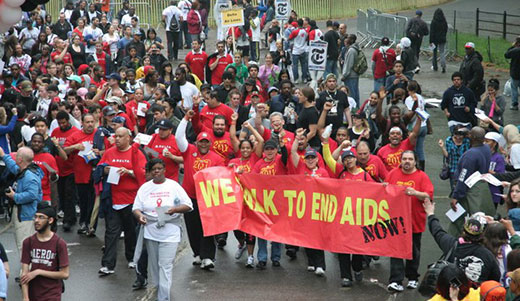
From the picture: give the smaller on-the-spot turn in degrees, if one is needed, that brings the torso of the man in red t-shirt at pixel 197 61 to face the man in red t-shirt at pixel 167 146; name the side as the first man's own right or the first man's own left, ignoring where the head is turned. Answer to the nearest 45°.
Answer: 0° — they already face them

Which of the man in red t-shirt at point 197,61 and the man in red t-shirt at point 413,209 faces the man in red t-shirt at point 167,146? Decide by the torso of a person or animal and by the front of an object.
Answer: the man in red t-shirt at point 197,61

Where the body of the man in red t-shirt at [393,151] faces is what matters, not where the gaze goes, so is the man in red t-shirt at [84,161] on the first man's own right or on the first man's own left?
on the first man's own right

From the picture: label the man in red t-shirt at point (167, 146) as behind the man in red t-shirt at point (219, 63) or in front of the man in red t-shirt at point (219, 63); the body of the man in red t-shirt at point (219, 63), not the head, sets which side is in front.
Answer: in front

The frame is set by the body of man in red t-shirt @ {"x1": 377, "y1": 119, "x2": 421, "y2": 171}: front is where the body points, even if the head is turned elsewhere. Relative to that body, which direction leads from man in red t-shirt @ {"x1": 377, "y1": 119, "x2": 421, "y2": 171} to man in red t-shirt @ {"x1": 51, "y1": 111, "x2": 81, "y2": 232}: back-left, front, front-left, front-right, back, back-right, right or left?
right

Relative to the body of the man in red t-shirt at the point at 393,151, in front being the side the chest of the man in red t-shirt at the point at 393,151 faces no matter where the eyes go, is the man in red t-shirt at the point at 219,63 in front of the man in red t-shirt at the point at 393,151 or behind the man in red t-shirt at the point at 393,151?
behind

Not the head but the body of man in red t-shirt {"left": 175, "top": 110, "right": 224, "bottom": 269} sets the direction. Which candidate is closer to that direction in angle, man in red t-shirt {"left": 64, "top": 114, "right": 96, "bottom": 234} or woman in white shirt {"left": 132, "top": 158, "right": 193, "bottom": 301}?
the woman in white shirt
